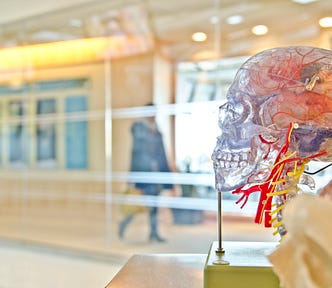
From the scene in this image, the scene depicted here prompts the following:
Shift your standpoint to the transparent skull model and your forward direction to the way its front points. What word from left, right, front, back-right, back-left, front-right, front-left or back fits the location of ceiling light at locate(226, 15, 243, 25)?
right

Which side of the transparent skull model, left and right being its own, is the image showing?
left

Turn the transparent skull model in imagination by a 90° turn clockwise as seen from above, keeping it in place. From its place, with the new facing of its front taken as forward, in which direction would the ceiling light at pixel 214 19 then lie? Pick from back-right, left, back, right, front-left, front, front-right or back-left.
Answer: front

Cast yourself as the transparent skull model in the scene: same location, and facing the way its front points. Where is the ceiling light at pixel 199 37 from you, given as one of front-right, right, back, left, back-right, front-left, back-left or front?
right

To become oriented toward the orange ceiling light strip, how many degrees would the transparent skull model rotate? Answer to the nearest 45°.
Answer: approximately 45° to its right
